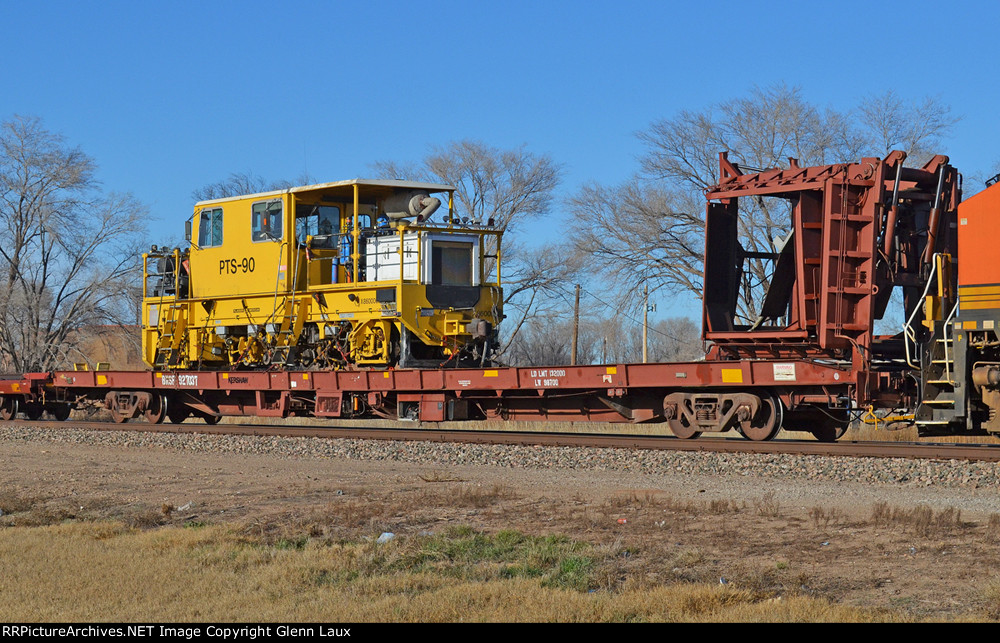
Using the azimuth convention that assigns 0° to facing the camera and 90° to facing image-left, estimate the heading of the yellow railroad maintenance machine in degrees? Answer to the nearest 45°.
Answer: approximately 135°

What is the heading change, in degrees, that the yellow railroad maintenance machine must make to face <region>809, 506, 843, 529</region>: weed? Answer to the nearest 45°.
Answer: approximately 135° to its left

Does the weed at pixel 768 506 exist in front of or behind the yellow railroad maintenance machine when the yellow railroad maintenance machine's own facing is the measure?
behind

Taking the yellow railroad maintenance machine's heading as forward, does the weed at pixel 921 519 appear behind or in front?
behind
